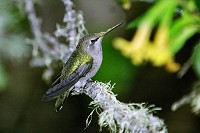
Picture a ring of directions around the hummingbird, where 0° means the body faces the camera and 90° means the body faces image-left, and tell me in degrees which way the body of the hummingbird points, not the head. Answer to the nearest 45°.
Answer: approximately 270°
